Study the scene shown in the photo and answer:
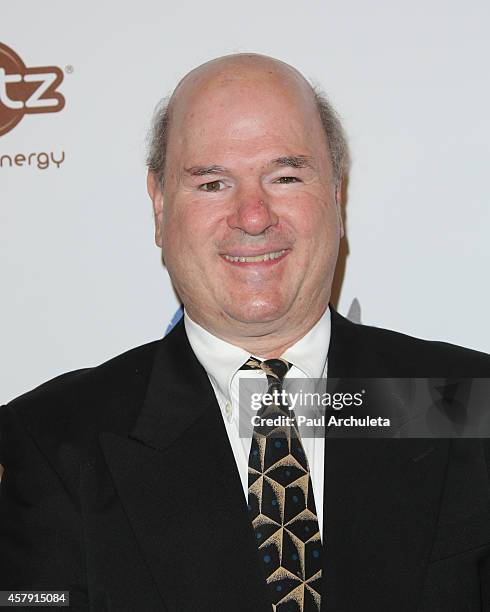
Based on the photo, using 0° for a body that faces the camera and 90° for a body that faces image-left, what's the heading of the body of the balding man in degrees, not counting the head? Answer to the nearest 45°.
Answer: approximately 0°

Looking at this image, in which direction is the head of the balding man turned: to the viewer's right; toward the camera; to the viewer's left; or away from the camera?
toward the camera
